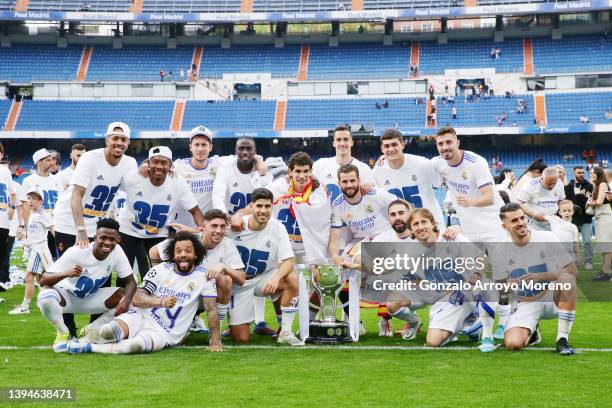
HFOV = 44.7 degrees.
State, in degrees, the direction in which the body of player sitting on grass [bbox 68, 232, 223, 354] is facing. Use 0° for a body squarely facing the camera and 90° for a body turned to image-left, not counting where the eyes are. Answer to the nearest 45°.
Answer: approximately 0°

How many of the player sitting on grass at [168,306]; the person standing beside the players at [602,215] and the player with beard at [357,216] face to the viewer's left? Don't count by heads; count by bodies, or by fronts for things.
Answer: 1

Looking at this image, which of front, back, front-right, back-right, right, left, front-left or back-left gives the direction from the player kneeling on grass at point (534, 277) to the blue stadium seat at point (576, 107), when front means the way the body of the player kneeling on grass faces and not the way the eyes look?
back

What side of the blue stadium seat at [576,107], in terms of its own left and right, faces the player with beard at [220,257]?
front

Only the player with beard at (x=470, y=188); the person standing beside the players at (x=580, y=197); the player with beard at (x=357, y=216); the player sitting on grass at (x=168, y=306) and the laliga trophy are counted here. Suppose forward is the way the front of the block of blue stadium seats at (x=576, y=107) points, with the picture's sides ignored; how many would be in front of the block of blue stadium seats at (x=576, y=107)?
5

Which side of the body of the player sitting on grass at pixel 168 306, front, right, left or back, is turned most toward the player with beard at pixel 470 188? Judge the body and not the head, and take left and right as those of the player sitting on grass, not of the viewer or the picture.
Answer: left

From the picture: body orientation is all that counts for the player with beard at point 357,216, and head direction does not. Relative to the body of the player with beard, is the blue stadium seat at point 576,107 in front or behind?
behind

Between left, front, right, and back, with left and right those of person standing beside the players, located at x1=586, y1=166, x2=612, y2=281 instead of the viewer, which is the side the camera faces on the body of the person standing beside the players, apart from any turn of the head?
left

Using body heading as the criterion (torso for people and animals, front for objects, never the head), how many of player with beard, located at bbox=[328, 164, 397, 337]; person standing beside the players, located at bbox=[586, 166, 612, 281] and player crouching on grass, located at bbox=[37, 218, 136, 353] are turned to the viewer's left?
1

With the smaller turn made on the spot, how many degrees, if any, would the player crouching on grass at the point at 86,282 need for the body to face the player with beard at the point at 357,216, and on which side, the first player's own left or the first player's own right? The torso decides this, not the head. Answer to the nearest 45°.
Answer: approximately 90° to the first player's own left
